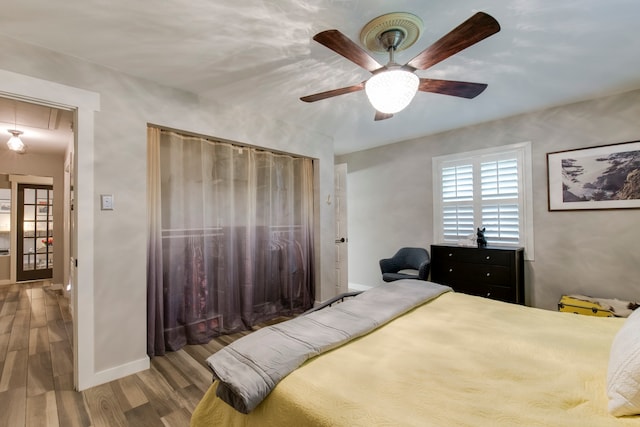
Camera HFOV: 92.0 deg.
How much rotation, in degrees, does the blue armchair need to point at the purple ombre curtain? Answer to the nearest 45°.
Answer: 0° — it already faces it

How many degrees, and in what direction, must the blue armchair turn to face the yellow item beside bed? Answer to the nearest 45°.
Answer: approximately 90° to its left

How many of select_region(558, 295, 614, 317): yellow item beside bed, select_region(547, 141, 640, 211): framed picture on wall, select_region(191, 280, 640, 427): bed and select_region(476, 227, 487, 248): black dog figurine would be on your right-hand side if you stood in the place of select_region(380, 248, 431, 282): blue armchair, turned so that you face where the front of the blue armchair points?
0

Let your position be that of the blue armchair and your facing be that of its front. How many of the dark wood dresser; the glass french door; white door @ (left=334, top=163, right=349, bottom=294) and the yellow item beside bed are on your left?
2

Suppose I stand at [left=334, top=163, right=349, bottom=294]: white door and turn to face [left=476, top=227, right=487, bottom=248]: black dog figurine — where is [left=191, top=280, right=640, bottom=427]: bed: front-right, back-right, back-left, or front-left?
front-right

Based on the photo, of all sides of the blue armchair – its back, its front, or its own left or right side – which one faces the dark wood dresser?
left

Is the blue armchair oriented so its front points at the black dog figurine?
no

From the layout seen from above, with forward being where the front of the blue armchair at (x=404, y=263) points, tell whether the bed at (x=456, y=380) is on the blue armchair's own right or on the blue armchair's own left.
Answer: on the blue armchair's own left

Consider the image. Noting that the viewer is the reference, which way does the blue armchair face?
facing the viewer and to the left of the viewer

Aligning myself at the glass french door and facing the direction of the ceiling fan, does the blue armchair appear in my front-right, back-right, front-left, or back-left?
front-left

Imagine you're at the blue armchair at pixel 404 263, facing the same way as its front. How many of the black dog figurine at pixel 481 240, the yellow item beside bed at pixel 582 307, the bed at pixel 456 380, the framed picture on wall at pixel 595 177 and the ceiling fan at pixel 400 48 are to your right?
0

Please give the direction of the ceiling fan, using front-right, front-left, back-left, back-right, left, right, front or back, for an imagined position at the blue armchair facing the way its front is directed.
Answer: front-left

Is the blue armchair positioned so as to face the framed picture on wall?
no

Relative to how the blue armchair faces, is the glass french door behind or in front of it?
in front

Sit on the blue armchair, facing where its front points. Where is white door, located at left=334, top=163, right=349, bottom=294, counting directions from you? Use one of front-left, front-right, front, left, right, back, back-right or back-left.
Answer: front-right

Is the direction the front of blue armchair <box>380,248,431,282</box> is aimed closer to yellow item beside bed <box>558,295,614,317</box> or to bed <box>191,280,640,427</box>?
the bed
